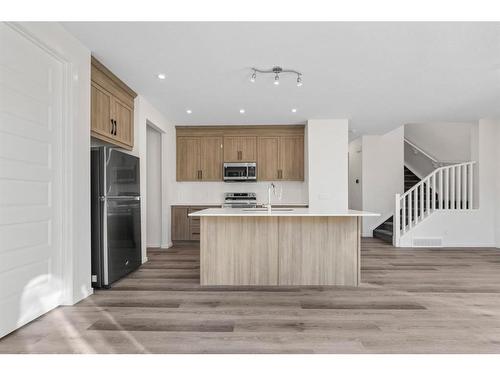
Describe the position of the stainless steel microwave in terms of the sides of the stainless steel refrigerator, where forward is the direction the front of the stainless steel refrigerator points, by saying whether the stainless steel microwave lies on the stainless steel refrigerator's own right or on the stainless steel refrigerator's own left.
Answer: on the stainless steel refrigerator's own left

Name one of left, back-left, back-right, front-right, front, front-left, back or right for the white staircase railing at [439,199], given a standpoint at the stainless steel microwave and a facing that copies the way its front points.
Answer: left

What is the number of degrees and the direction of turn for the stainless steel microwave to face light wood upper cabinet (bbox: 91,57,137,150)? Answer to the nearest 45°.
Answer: approximately 45° to its right

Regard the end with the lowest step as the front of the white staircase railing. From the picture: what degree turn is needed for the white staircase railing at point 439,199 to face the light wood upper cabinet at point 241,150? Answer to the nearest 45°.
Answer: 0° — it already faces it

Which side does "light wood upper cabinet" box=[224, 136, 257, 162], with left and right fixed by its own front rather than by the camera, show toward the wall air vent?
left

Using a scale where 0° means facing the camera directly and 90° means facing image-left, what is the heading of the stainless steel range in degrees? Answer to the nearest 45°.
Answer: approximately 0°

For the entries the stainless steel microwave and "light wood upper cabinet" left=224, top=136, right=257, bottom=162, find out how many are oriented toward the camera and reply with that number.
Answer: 2

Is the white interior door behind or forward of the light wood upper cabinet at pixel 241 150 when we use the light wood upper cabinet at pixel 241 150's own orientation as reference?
forward

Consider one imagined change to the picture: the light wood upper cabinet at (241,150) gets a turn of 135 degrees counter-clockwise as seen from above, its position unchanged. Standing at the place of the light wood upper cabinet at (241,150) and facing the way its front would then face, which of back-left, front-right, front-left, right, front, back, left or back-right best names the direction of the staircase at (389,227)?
front-right

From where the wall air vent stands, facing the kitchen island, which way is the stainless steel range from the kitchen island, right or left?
right
